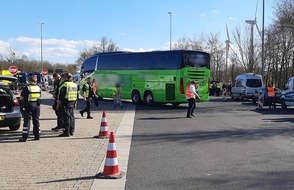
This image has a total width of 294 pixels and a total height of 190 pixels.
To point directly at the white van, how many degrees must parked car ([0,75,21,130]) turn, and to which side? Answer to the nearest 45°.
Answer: approximately 45° to its right

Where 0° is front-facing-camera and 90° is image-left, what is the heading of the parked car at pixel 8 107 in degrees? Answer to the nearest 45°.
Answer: approximately 180°

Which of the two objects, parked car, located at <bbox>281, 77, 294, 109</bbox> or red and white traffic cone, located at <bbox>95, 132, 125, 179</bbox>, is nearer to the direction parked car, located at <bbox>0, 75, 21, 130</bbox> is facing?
the parked car

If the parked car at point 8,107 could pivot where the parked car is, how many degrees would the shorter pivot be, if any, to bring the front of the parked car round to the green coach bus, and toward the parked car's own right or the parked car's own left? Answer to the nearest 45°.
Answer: approximately 45° to the parked car's own right

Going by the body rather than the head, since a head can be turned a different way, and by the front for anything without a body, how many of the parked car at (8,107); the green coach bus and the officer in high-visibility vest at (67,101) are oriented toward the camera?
0

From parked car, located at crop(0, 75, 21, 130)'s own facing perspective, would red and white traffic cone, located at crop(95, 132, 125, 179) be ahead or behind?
behind

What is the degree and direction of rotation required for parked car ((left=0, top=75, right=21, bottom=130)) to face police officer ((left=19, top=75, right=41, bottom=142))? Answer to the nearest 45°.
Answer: approximately 135° to its right

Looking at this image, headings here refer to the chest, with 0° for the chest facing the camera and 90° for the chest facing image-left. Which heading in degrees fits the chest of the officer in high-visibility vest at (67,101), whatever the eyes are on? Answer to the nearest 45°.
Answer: approximately 135°
